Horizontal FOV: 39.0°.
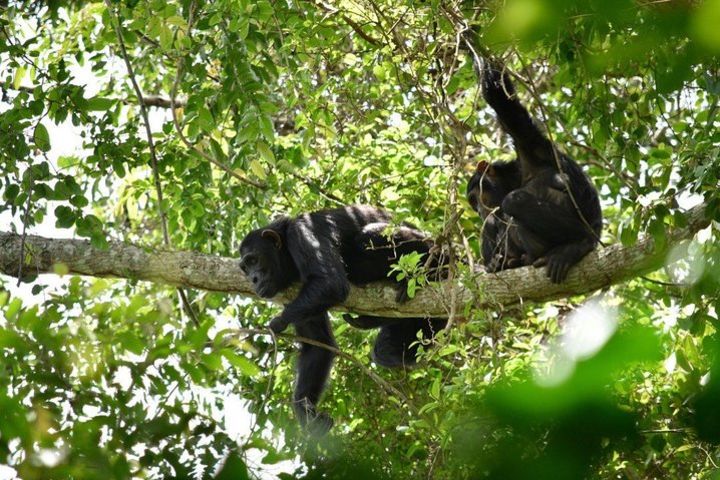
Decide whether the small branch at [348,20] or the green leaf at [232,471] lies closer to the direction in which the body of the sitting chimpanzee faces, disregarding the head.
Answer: the small branch

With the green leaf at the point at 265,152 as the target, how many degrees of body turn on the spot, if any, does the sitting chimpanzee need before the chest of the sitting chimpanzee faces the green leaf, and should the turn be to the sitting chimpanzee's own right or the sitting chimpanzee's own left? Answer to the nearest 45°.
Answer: approximately 45° to the sitting chimpanzee's own left

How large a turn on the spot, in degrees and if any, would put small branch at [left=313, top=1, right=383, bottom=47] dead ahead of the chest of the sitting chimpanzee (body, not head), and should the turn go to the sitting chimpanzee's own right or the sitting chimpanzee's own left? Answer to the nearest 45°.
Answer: approximately 45° to the sitting chimpanzee's own left

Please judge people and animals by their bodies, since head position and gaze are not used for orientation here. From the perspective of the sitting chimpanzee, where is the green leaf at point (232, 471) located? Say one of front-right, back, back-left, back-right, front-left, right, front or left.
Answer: left

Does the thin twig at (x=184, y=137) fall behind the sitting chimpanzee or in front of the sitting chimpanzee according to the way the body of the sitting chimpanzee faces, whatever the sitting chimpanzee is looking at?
in front
